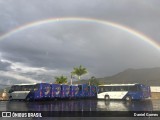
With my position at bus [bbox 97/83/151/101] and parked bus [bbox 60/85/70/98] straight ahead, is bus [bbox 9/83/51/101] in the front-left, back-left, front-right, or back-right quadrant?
front-left

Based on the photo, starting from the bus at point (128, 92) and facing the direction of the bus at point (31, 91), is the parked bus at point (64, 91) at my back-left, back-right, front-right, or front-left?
front-right

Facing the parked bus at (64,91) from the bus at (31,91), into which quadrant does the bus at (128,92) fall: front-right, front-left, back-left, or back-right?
front-right

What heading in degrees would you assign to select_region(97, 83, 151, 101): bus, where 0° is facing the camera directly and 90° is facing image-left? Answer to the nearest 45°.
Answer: approximately 135°
